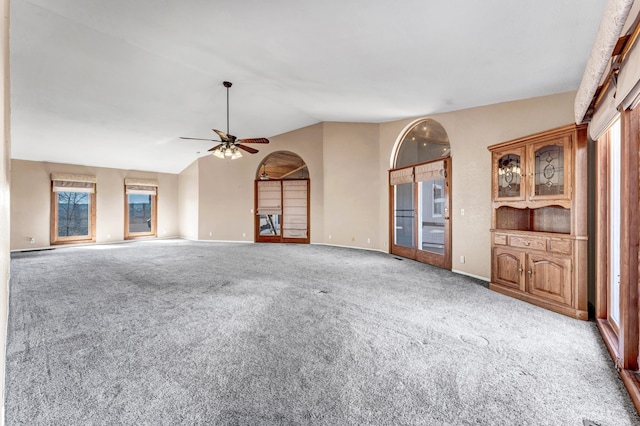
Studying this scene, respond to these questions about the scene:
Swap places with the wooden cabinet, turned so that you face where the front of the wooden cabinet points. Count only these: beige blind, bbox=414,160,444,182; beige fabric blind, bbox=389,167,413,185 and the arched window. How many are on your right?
3

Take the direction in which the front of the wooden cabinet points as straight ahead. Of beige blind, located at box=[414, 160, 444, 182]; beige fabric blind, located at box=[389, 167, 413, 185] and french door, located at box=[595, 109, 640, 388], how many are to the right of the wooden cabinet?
2

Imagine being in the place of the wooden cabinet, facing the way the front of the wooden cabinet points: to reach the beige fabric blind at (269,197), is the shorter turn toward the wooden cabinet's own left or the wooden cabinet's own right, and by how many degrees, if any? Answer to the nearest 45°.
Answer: approximately 45° to the wooden cabinet's own right

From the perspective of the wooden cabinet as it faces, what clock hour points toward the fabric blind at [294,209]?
The fabric blind is roughly at 2 o'clock from the wooden cabinet.

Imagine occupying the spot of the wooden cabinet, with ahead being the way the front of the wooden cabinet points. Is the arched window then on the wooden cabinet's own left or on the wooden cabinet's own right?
on the wooden cabinet's own right

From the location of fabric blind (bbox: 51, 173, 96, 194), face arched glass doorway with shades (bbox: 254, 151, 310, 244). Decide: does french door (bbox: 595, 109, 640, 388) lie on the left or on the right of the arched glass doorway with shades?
right

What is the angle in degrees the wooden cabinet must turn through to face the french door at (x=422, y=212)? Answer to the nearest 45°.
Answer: approximately 90° to its right

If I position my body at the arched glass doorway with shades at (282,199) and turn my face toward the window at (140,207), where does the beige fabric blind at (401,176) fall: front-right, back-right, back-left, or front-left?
back-left

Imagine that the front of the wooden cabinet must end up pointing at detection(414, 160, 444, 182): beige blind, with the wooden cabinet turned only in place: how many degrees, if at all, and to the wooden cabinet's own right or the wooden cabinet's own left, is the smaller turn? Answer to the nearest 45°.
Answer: approximately 90° to the wooden cabinet's own right

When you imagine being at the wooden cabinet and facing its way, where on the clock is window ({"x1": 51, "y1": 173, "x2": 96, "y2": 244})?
The window is roughly at 1 o'clock from the wooden cabinet.

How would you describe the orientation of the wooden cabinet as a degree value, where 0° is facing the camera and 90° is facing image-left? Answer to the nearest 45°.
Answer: approximately 45°
